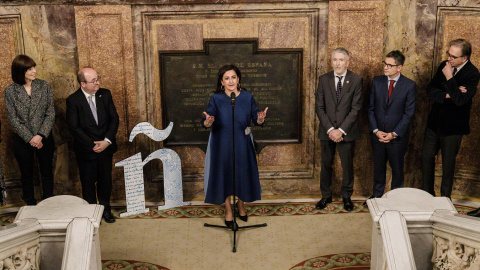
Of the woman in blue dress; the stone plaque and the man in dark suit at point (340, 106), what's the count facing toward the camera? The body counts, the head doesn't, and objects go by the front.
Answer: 3

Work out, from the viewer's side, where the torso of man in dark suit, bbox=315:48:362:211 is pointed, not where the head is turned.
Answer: toward the camera

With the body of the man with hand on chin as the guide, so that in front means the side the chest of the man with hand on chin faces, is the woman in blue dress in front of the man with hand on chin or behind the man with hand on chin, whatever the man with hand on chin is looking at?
in front

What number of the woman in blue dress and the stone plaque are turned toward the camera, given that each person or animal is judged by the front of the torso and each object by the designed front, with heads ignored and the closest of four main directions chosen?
2

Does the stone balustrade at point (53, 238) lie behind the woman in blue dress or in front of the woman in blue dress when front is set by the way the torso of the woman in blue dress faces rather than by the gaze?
in front

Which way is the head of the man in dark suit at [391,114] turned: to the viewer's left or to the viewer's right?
to the viewer's left

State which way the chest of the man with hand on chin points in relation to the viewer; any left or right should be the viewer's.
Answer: facing the viewer and to the left of the viewer

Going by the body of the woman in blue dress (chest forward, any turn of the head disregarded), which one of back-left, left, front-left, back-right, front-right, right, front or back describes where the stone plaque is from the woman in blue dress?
back
